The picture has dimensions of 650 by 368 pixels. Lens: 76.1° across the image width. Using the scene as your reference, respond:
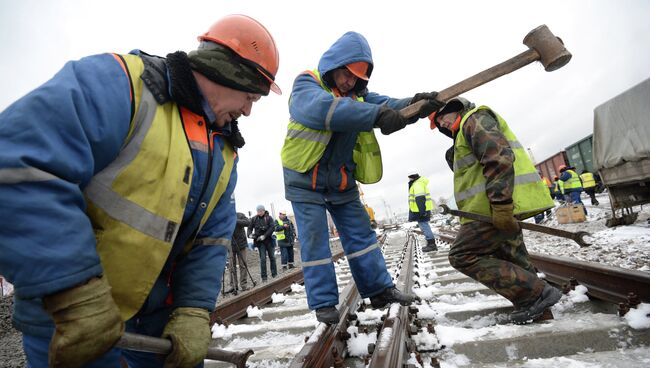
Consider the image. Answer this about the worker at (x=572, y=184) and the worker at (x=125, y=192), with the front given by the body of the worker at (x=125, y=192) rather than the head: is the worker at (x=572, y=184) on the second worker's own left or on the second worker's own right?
on the second worker's own left

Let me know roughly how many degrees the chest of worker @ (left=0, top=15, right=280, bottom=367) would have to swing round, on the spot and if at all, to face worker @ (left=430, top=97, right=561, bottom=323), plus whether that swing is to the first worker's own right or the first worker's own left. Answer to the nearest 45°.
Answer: approximately 45° to the first worker's own left

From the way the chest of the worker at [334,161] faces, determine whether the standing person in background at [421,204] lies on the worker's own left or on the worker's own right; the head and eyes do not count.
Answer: on the worker's own left

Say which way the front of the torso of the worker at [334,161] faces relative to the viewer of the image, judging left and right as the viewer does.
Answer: facing the viewer and to the right of the viewer

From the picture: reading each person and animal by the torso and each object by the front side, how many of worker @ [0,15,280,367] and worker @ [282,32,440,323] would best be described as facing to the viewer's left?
0

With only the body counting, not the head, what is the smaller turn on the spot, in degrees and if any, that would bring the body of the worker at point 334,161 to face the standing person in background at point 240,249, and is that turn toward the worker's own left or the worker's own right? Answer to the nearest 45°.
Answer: approximately 180°

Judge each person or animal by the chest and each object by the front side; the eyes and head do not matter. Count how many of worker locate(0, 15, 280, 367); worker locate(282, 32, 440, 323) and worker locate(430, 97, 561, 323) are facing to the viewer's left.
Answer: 1

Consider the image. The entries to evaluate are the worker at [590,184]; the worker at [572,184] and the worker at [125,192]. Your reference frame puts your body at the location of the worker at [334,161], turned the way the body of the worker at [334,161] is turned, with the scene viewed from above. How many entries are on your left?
2

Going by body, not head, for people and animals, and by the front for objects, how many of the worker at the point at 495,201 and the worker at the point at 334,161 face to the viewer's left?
1

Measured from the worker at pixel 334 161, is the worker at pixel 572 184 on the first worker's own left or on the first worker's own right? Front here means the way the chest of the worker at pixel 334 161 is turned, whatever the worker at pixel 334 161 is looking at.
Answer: on the first worker's own left

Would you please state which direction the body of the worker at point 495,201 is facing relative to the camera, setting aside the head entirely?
to the viewer's left

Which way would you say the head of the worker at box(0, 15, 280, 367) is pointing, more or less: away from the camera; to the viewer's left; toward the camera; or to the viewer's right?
to the viewer's right

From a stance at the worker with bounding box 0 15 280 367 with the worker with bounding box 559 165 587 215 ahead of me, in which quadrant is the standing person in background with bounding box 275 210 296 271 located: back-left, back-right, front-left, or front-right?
front-left

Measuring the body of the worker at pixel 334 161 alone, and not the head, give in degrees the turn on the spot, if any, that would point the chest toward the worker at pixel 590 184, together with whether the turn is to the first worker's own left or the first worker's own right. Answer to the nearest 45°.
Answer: approximately 90° to the first worker's own left

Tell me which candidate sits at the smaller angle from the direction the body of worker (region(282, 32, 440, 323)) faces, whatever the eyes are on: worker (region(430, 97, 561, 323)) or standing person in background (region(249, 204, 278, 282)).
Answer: the worker
